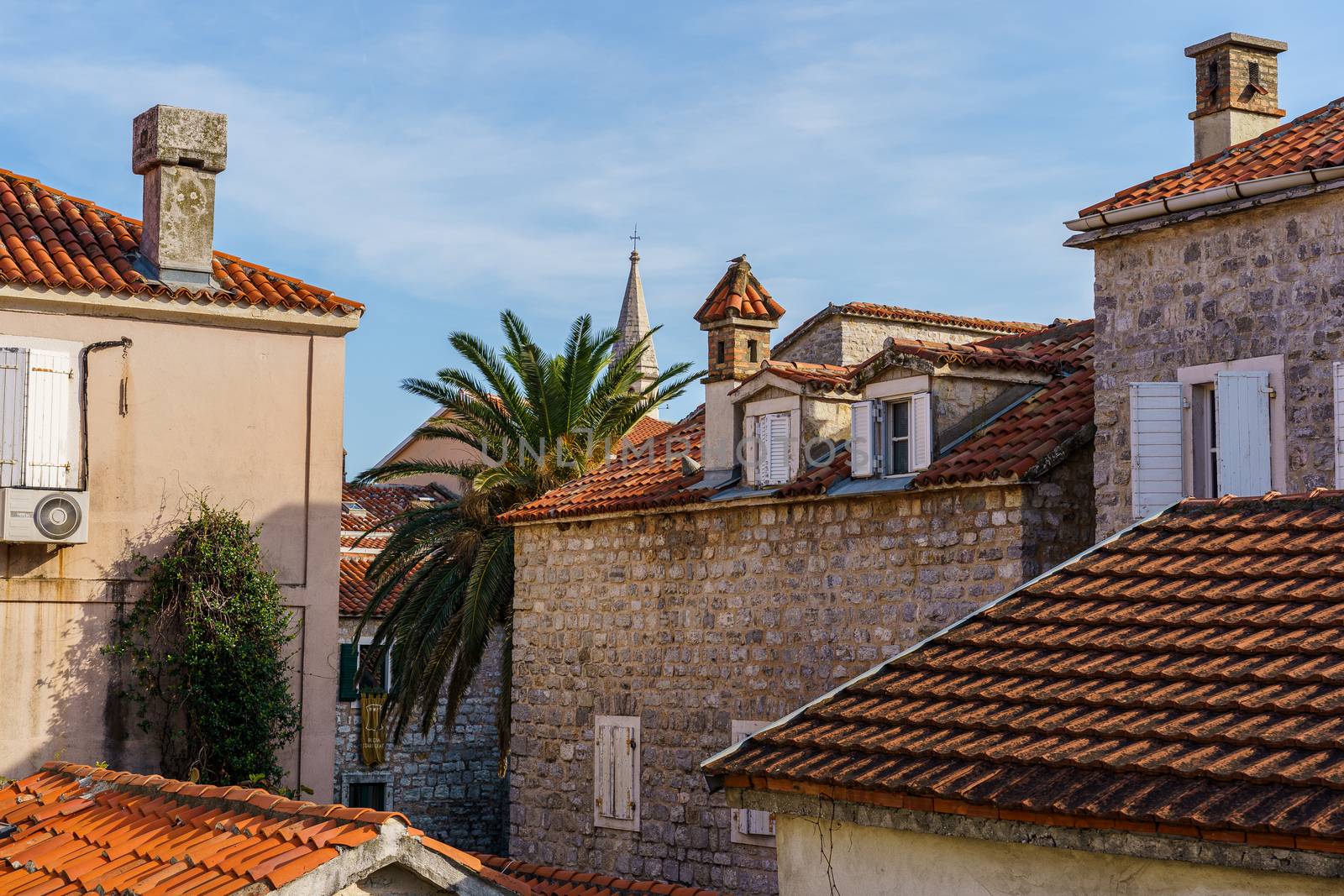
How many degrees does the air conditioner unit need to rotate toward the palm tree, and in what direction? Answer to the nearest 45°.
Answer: approximately 135° to its left

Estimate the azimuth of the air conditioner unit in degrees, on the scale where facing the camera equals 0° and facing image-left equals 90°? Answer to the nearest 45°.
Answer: approximately 0°

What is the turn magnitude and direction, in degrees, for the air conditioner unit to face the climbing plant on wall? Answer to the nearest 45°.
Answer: approximately 90° to its left

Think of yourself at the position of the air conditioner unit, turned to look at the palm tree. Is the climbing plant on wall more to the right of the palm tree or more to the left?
right
